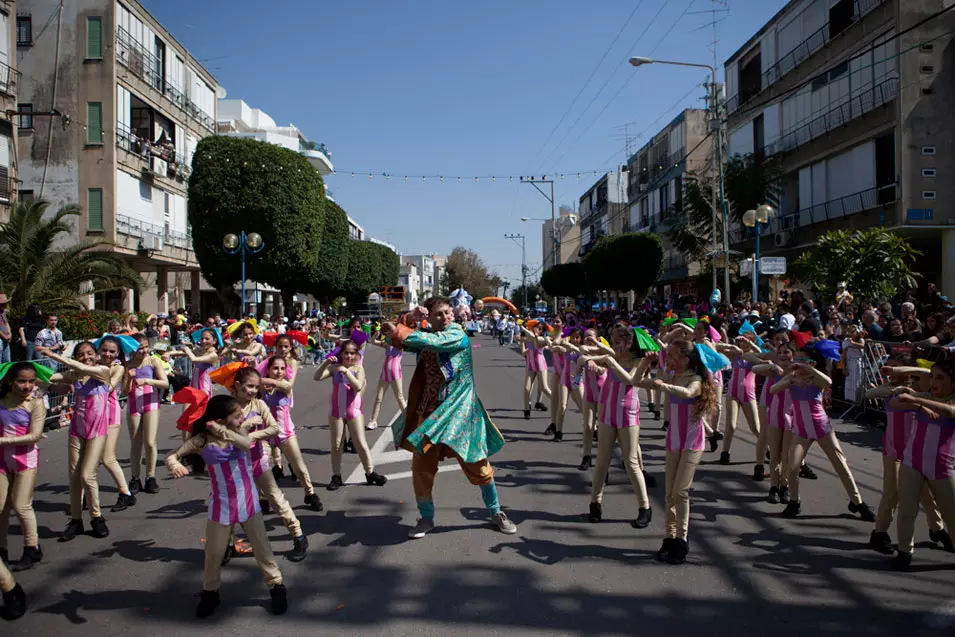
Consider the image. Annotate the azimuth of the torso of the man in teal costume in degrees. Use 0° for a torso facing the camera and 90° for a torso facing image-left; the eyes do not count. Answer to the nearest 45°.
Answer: approximately 45°

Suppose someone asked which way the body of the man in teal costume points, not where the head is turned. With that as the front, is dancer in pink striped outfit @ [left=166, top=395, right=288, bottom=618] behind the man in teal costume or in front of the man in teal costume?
in front

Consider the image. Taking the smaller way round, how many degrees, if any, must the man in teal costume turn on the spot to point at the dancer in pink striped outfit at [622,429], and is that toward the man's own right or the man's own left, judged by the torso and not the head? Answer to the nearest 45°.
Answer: approximately 135° to the man's own left

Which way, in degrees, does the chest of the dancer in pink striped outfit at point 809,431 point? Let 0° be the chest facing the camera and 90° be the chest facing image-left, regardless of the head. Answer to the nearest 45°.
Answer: approximately 0°

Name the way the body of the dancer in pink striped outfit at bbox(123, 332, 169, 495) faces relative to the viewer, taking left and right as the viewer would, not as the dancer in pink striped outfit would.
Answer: facing the viewer

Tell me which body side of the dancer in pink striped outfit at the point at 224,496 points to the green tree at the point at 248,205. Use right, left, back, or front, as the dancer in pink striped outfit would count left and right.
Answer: back

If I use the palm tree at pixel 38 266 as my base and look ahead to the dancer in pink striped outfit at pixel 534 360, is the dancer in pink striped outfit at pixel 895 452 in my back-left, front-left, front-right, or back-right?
front-right

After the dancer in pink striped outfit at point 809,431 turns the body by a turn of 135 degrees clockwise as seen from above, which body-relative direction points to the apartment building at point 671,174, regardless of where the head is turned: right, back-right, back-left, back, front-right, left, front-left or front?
front-right

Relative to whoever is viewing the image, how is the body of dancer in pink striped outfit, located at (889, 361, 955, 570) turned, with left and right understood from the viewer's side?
facing the viewer and to the left of the viewer

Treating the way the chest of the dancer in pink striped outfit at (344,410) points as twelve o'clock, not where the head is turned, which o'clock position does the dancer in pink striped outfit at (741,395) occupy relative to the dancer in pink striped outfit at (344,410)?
the dancer in pink striped outfit at (741,395) is roughly at 9 o'clock from the dancer in pink striped outfit at (344,410).

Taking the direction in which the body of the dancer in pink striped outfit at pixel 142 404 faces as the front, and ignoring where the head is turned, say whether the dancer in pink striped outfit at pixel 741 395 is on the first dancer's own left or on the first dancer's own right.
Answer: on the first dancer's own left
